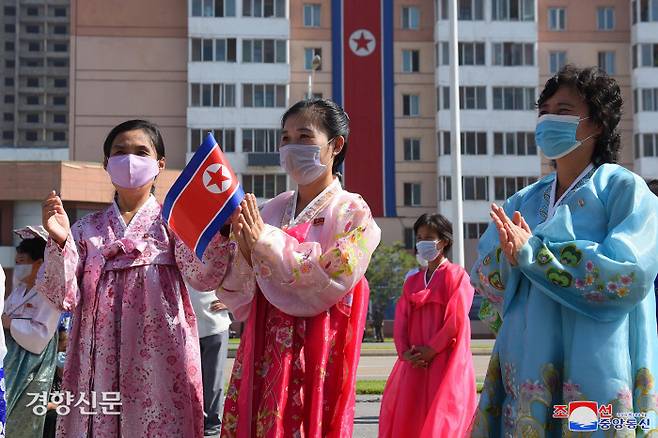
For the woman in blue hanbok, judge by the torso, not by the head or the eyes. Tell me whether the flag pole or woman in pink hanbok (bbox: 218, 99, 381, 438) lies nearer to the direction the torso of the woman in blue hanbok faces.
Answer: the woman in pink hanbok

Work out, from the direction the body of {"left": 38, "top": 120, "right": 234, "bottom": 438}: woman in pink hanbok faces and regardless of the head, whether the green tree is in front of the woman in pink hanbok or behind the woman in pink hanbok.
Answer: behind

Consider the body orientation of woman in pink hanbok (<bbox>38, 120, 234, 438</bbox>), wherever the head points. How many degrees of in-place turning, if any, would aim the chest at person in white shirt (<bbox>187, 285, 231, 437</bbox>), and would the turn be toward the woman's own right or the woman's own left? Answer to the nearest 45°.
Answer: approximately 180°

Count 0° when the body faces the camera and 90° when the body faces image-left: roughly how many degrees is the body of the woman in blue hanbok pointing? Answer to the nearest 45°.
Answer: approximately 45°

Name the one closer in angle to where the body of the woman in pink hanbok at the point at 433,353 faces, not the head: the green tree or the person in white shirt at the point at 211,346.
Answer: the person in white shirt

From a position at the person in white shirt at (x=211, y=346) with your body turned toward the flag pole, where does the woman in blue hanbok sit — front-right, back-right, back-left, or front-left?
back-right

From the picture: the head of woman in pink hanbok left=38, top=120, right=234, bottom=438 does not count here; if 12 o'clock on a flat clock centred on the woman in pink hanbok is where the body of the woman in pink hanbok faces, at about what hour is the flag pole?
The flag pole is roughly at 7 o'clock from the woman in pink hanbok.

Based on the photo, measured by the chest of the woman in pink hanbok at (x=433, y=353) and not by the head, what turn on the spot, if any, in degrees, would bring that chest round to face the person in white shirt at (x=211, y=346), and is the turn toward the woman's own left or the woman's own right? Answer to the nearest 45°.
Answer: approximately 90° to the woman's own right

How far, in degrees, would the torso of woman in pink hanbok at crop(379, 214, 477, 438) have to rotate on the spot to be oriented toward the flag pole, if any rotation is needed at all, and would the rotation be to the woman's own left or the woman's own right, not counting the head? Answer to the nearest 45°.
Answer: approximately 135° to the woman's own right

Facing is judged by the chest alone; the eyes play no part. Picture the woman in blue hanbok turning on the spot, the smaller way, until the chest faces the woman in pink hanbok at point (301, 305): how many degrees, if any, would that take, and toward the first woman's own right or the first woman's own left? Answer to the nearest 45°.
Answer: approximately 45° to the first woman's own right

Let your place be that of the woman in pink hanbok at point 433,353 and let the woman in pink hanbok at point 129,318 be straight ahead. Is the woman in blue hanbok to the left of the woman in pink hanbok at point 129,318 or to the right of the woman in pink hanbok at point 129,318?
left

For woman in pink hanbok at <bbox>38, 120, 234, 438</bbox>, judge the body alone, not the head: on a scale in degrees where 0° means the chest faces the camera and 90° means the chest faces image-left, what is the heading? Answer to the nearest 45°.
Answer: approximately 0°
